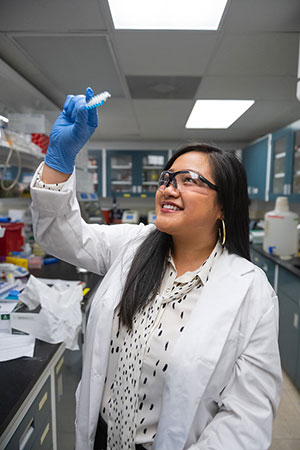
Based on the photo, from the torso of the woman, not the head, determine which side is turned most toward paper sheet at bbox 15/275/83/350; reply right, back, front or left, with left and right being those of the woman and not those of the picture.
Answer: right

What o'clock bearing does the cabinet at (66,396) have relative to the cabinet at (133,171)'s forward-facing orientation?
the cabinet at (66,396) is roughly at 12 o'clock from the cabinet at (133,171).

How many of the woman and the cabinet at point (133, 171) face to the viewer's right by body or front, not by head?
0

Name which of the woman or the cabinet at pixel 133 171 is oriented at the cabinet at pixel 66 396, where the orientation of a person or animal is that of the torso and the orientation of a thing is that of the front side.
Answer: the cabinet at pixel 133 171

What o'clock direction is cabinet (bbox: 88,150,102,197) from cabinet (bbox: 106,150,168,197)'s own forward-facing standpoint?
cabinet (bbox: 88,150,102,197) is roughly at 3 o'clock from cabinet (bbox: 106,150,168,197).

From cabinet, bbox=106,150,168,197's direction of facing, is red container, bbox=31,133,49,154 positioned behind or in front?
in front

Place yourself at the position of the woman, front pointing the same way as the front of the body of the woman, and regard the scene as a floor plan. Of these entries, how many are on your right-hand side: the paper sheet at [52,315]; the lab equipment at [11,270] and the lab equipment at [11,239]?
3

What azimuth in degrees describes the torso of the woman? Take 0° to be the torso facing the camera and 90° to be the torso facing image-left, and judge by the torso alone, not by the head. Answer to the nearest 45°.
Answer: approximately 45°

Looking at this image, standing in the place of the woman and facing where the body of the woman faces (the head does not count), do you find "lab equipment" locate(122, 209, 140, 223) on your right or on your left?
on your right

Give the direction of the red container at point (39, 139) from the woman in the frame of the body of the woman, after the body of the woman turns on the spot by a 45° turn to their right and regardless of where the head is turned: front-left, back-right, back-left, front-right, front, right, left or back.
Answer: front-right

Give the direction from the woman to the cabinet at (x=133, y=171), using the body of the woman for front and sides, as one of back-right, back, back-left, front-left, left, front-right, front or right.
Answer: back-right

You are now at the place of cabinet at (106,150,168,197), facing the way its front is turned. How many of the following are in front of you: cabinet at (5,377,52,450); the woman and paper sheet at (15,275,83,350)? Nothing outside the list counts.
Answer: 3

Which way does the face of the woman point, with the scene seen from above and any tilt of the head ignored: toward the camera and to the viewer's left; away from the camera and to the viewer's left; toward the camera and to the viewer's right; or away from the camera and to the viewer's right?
toward the camera and to the viewer's left

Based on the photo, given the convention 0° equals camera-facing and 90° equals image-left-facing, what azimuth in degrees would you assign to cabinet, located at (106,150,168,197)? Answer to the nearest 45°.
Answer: approximately 0°
